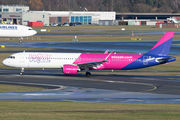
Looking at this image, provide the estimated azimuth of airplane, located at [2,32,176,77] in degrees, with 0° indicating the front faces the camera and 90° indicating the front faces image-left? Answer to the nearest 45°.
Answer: approximately 90°
